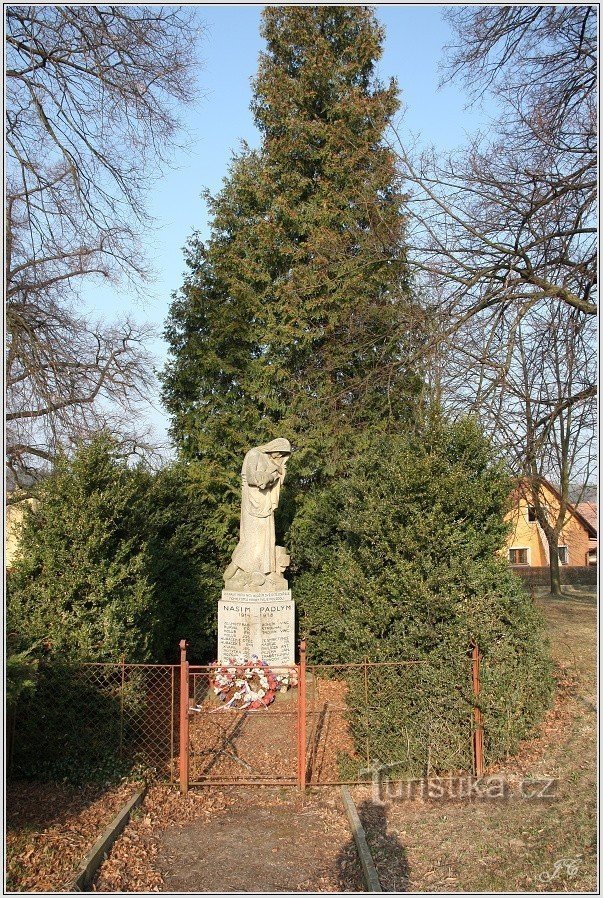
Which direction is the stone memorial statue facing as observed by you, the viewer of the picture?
facing the viewer and to the right of the viewer

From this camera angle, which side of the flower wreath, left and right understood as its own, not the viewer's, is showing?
front

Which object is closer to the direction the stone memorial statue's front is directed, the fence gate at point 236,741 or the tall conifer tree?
the fence gate

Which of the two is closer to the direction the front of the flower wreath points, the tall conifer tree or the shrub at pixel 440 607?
the shrub

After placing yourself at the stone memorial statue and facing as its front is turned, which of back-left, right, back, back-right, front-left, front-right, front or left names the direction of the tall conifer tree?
back-left

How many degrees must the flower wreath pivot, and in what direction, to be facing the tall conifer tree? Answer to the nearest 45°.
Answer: approximately 180°

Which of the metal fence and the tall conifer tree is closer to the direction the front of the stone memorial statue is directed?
the metal fence

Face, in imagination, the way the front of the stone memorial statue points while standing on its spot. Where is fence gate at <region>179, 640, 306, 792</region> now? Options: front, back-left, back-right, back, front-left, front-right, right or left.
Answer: front-right

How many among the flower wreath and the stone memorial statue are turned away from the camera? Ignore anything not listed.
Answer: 0

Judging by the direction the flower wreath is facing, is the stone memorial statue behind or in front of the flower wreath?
behind

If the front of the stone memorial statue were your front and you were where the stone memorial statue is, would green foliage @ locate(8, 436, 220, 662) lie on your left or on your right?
on your right
